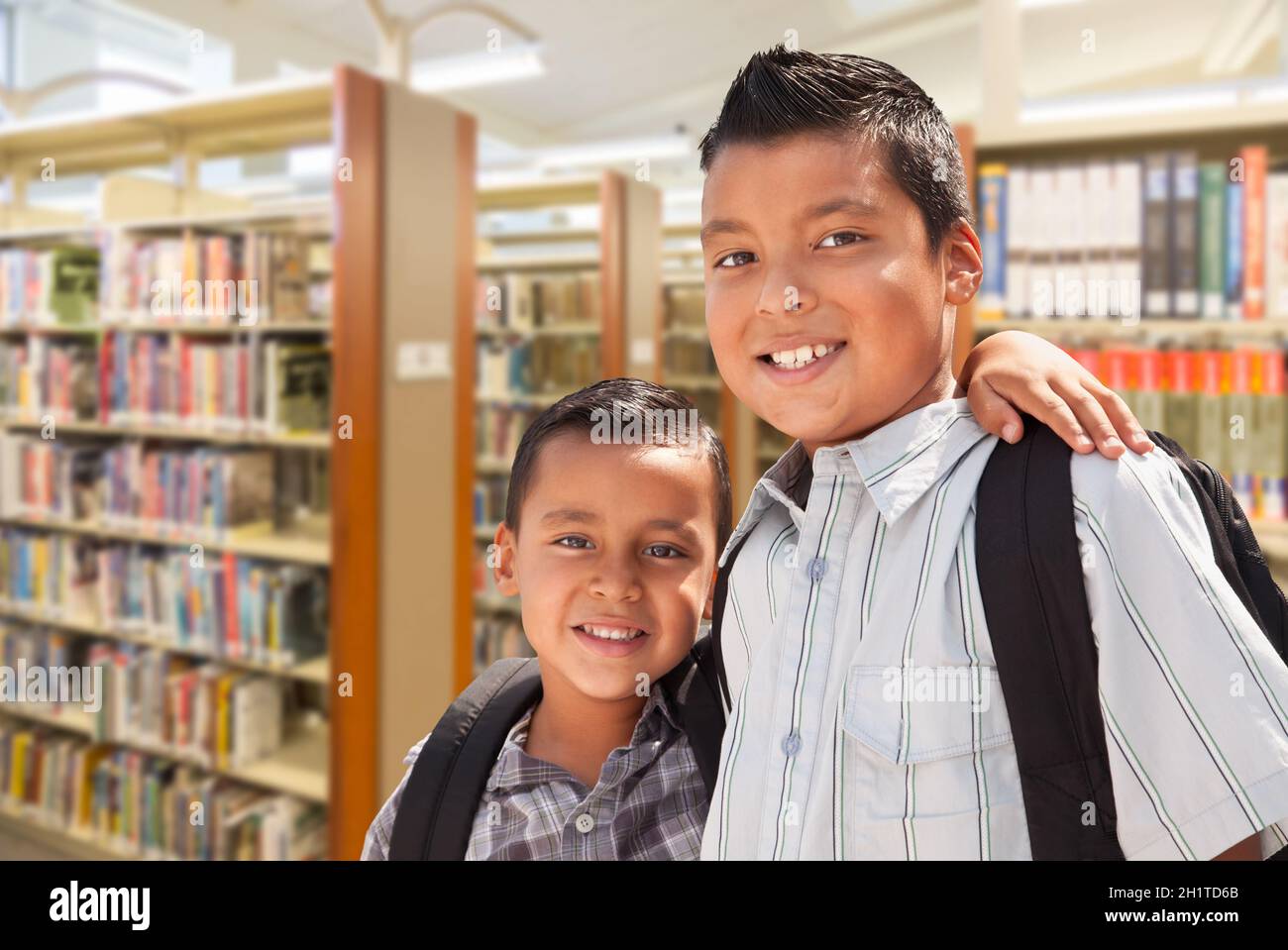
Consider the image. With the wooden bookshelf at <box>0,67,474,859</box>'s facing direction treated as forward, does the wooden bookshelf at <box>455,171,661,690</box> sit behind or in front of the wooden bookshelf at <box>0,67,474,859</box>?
behind

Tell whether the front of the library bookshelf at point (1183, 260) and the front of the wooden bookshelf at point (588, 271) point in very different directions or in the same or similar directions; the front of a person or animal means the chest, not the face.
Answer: same or similar directions

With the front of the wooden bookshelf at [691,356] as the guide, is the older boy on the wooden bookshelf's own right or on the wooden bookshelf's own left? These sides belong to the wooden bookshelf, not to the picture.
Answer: on the wooden bookshelf's own left

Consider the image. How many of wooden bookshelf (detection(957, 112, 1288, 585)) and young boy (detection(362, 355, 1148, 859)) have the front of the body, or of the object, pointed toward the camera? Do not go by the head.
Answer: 2

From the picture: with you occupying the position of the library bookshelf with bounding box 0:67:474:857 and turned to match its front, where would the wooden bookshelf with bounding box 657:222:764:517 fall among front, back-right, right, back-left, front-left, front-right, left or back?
back

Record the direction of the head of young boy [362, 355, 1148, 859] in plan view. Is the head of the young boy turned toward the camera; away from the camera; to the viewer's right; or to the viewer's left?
toward the camera

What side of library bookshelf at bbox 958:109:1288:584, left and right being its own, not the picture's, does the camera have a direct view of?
front

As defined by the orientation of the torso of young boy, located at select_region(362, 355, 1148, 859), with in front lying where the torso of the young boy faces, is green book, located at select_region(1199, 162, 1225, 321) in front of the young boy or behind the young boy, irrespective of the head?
behind

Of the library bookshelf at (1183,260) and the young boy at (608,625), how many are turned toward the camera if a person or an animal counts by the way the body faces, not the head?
2

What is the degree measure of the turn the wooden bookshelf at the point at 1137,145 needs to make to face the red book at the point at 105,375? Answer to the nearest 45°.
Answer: approximately 90° to its right

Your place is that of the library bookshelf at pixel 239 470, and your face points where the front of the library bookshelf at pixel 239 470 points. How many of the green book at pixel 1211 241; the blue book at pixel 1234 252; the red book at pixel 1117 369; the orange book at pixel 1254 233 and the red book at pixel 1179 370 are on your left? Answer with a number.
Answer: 5

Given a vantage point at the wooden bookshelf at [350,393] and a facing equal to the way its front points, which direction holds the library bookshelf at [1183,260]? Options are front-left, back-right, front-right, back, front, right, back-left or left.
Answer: left

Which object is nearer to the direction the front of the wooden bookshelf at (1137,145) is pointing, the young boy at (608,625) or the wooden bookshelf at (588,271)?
the young boy
